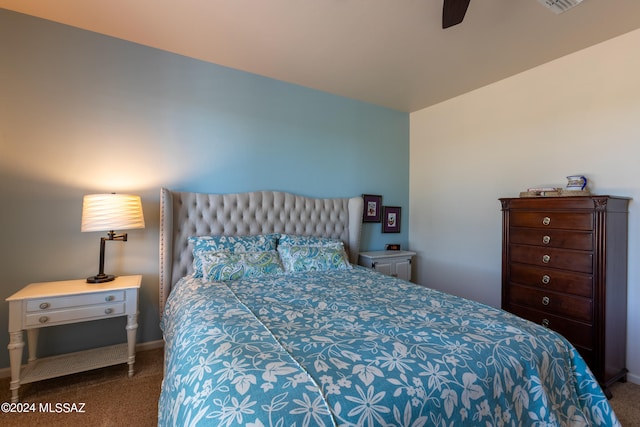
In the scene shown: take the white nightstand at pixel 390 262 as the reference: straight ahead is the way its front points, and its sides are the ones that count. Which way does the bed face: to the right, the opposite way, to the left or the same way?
the same way

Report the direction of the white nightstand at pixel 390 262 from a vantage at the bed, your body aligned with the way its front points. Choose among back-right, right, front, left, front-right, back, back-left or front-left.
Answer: back-left

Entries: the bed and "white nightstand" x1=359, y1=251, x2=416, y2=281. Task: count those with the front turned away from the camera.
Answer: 0

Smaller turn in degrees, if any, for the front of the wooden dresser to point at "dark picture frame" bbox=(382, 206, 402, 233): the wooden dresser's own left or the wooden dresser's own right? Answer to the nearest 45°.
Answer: approximately 45° to the wooden dresser's own right

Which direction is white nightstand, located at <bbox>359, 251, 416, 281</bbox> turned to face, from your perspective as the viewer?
facing the viewer and to the right of the viewer

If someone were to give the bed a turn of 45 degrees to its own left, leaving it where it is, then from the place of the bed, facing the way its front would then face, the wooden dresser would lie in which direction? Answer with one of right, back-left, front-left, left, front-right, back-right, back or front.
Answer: front-left

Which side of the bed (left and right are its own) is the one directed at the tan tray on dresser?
left

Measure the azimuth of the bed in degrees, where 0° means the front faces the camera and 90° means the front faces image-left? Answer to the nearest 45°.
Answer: approximately 315°

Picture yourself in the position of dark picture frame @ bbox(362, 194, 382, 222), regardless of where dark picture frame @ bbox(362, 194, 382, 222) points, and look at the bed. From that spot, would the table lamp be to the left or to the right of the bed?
right

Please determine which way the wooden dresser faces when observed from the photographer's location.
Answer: facing the viewer and to the left of the viewer

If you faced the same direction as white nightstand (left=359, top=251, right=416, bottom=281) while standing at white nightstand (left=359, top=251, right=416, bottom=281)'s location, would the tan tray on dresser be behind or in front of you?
in front

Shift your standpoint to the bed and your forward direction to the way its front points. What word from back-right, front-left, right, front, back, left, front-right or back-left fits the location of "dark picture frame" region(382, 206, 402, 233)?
back-left

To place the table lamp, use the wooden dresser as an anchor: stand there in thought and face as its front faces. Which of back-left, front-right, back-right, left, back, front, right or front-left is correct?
front

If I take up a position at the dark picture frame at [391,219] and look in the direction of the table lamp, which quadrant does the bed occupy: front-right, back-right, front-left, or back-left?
front-left

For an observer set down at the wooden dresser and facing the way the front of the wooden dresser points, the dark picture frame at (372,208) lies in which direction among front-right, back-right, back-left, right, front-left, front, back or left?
front-right
